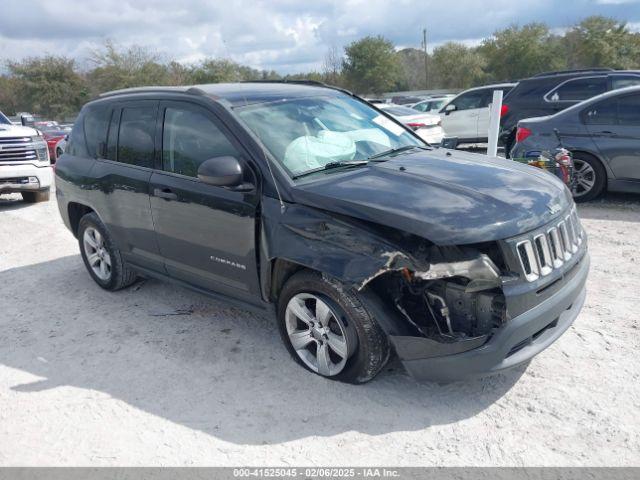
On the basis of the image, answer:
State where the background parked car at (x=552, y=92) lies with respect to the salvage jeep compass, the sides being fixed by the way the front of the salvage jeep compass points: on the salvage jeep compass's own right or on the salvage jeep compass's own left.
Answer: on the salvage jeep compass's own left

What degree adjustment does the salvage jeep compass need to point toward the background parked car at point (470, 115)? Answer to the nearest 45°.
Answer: approximately 135° to its left

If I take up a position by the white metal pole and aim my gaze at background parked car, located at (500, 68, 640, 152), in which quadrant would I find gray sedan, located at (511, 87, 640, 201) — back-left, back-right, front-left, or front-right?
front-right

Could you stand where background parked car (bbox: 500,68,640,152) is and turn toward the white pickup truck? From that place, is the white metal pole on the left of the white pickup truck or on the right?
left

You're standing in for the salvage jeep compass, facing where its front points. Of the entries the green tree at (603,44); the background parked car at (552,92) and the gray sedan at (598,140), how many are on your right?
0

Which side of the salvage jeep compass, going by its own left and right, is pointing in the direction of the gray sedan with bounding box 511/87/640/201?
left

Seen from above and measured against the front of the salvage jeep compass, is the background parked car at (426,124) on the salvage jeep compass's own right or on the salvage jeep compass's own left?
on the salvage jeep compass's own left

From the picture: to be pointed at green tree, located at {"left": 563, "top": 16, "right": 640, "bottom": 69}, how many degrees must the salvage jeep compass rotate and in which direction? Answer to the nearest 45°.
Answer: approximately 90° to its left

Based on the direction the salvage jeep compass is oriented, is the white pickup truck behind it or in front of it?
behind
